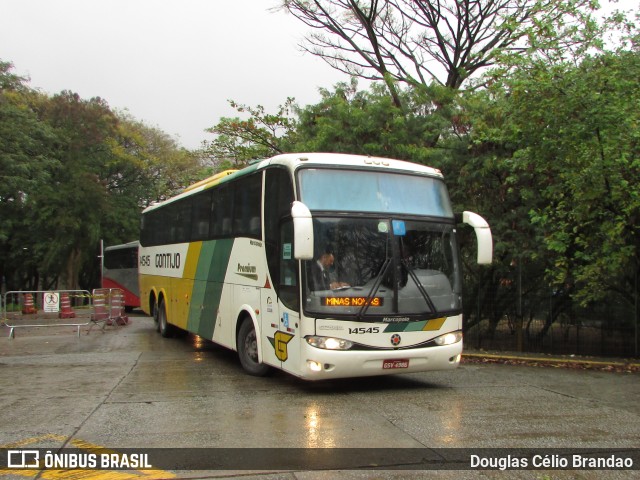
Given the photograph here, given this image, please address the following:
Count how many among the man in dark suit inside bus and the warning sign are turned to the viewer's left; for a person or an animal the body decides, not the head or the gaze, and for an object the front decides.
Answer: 0

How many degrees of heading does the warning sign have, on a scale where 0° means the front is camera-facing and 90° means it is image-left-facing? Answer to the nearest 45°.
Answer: approximately 0°

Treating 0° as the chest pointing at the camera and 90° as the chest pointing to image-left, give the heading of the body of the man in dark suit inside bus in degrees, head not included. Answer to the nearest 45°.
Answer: approximately 315°

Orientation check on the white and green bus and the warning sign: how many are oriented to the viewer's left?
0

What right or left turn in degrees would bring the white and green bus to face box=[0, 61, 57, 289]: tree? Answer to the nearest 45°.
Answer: approximately 180°

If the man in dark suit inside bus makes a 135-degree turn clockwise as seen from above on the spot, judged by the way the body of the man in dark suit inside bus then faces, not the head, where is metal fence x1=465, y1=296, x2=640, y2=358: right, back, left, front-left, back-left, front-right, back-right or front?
back-right

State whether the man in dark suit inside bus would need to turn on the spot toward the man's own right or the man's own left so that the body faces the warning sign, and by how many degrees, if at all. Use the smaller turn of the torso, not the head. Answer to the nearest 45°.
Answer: approximately 180°

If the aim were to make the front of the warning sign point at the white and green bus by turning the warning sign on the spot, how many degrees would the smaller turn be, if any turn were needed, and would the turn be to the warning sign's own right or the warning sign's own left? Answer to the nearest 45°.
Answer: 0° — it already faces it

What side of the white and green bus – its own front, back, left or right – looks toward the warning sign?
back
